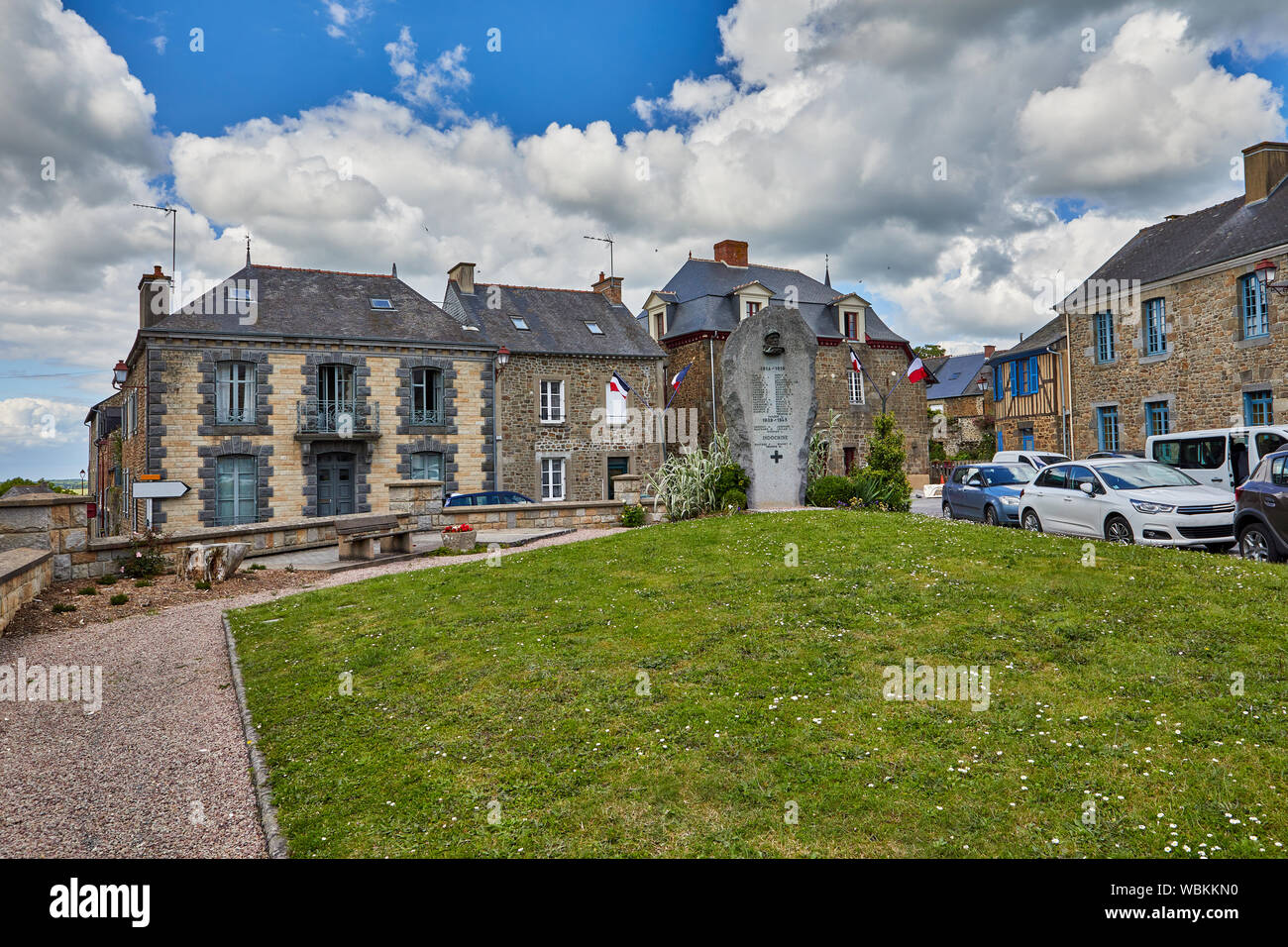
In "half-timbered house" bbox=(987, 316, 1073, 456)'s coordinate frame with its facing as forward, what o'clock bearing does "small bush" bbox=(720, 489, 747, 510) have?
The small bush is roughly at 11 o'clock from the half-timbered house.

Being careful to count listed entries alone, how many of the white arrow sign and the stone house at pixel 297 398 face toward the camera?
2

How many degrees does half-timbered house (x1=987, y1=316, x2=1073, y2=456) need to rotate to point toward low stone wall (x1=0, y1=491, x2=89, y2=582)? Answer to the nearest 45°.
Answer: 0° — it already faces it
